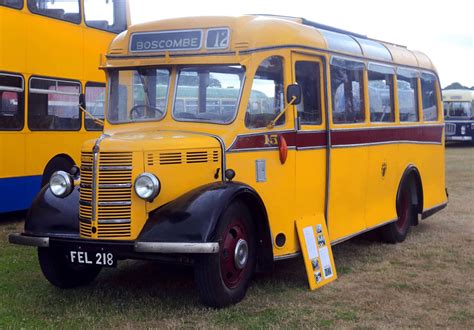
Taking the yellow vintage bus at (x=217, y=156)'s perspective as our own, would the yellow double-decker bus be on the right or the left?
on its right

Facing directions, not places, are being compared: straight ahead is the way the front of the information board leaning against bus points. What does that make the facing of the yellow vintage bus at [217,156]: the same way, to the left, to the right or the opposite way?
to the right

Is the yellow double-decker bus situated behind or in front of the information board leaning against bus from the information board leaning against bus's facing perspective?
behind

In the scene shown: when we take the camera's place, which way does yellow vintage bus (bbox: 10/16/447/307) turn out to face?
facing the viewer and to the left of the viewer

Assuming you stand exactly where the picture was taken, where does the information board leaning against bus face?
facing the viewer and to the right of the viewer
